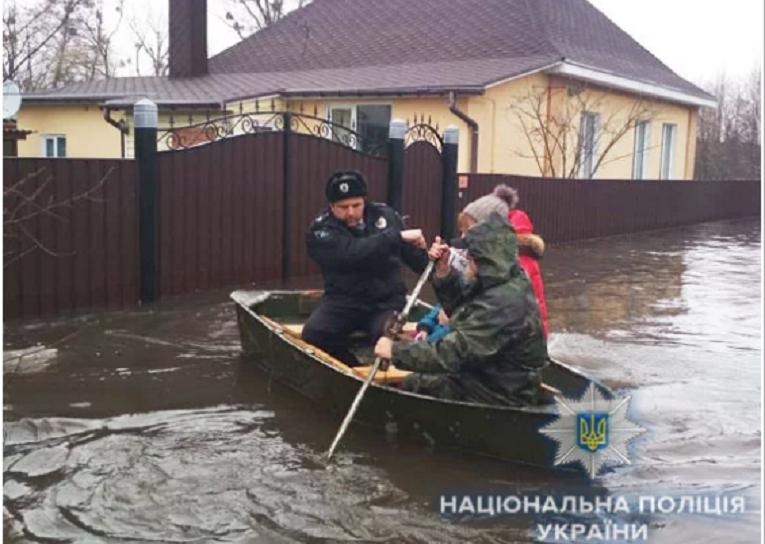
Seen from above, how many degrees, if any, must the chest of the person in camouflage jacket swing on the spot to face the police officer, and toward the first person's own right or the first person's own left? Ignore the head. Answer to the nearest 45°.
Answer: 0° — they already face them

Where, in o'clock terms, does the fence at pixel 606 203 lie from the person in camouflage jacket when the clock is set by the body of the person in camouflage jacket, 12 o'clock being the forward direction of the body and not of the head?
The fence is roughly at 2 o'clock from the person in camouflage jacket.

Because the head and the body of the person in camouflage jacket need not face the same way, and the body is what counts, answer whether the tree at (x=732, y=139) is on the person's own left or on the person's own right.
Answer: on the person's own right

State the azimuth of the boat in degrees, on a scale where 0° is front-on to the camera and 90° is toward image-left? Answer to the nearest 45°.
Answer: approximately 135°

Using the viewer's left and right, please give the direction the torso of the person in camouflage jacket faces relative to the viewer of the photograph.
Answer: facing away from the viewer and to the left of the viewer

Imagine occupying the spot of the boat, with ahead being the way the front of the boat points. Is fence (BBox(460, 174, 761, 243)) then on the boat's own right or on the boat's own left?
on the boat's own right

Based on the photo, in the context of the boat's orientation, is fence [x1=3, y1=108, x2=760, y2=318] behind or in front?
in front

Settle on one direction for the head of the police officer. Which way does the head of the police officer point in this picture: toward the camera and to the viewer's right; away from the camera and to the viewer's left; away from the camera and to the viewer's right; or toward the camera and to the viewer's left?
toward the camera and to the viewer's right

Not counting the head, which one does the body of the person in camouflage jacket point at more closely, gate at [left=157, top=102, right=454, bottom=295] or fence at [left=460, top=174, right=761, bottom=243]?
the gate

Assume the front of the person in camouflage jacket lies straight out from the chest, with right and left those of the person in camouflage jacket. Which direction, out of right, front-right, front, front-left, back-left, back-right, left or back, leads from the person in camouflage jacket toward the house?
front-right
